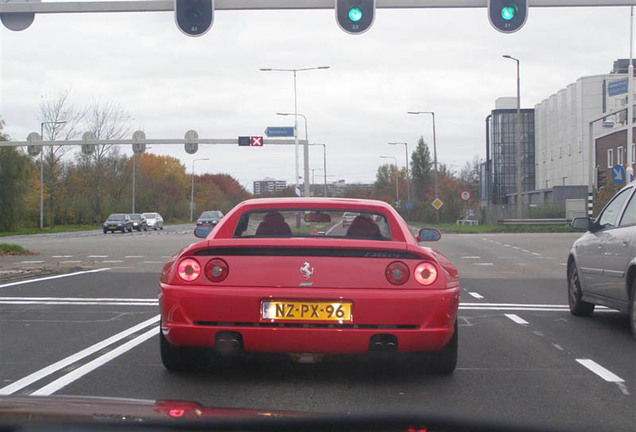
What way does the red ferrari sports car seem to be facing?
away from the camera

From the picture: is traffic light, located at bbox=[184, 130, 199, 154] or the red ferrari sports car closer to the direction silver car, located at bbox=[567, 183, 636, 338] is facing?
the traffic light

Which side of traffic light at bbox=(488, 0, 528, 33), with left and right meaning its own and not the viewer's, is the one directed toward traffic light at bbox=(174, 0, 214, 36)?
right

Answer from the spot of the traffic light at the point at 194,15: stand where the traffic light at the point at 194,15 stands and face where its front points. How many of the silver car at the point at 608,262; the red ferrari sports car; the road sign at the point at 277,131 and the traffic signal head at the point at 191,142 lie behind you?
2

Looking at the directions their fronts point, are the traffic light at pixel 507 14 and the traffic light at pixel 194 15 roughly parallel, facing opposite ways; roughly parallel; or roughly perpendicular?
roughly parallel

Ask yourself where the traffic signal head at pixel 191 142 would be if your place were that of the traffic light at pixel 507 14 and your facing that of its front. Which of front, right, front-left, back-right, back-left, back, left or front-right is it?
back-right

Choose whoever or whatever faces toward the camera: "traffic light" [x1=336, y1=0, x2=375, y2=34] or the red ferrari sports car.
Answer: the traffic light

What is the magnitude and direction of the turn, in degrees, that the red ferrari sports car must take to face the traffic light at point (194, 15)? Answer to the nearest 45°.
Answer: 0° — it already faces it

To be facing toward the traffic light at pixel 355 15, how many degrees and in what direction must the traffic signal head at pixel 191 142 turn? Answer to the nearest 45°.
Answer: approximately 180°

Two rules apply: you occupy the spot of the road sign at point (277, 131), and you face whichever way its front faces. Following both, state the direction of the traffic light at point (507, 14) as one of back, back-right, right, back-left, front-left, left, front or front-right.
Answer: front

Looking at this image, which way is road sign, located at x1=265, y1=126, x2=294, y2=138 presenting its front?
toward the camera

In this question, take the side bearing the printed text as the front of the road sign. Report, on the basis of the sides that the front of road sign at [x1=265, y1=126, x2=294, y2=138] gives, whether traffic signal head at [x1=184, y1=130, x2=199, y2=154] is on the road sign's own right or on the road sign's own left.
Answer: on the road sign's own right

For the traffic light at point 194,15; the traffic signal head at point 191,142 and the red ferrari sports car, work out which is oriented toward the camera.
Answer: the traffic light

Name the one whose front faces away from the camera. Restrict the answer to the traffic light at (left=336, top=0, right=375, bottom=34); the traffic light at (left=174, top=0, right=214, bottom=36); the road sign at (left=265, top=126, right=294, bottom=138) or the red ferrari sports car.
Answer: the red ferrari sports car

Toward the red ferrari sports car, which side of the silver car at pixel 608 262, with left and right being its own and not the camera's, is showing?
left

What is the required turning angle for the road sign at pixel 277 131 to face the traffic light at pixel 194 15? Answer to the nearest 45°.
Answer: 0° — it already faces it

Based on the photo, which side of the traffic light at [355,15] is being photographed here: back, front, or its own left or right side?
front

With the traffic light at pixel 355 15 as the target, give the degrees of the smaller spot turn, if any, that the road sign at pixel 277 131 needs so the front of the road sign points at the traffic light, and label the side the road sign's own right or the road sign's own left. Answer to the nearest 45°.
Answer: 0° — it already faces it

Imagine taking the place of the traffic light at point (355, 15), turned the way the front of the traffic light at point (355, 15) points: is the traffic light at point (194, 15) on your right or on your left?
on your right
